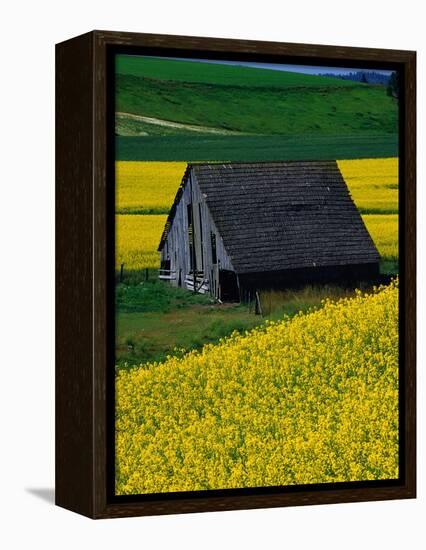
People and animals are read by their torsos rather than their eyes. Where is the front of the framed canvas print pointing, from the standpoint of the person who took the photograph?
facing the viewer and to the right of the viewer
